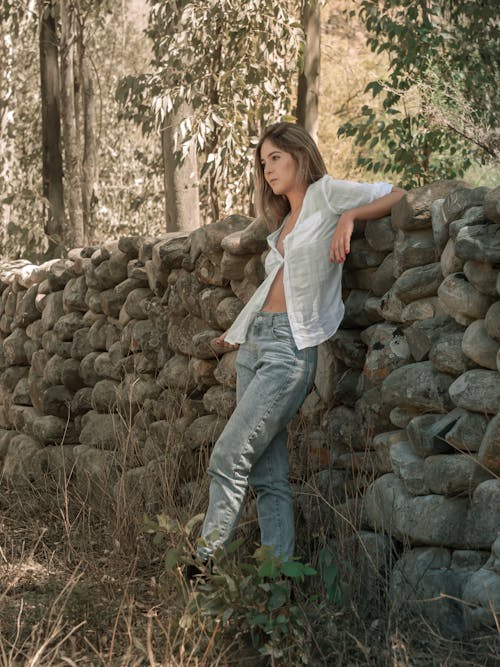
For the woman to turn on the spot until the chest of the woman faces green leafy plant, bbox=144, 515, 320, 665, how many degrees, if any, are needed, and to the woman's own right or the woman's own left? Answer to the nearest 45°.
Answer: approximately 45° to the woman's own left

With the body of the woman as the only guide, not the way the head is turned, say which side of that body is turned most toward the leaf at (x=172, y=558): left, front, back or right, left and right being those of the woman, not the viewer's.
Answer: front
